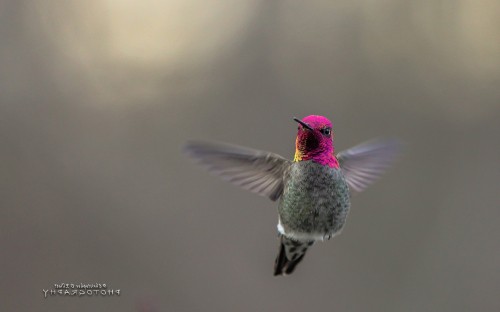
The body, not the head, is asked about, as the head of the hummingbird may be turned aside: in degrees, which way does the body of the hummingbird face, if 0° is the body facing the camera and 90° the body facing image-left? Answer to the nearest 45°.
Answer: approximately 0°
